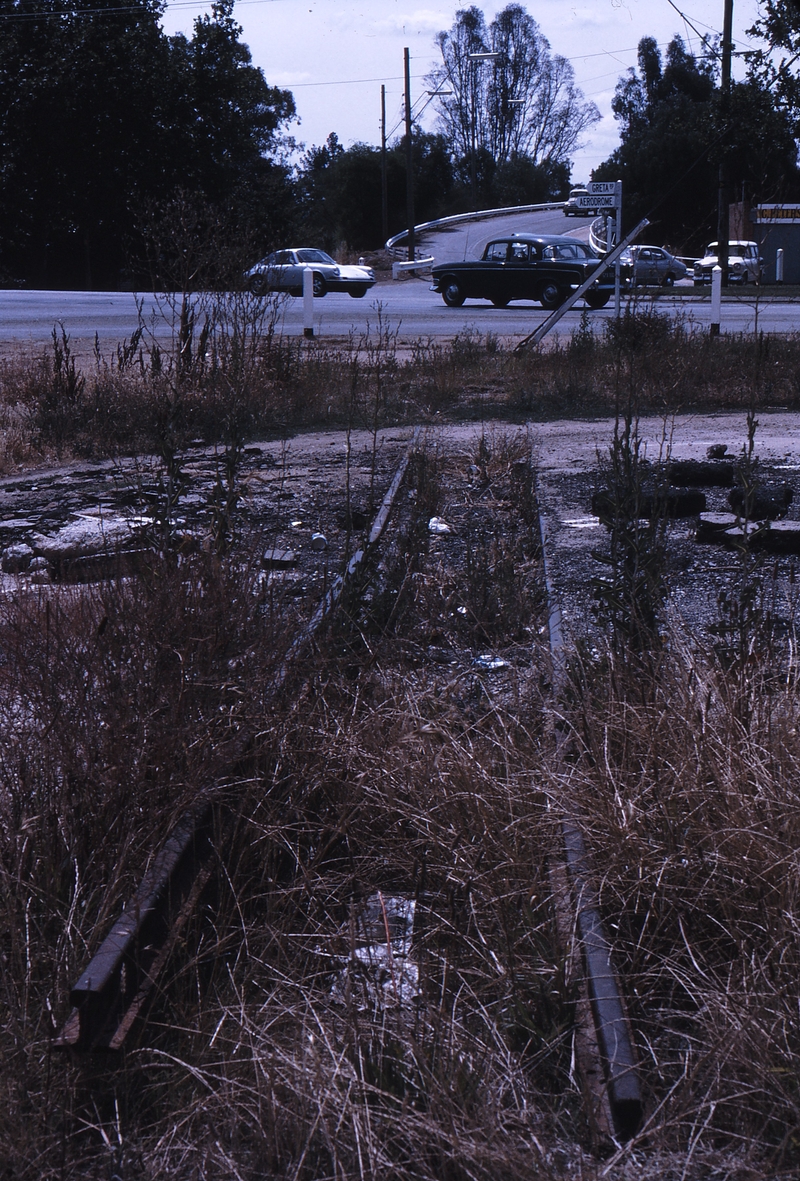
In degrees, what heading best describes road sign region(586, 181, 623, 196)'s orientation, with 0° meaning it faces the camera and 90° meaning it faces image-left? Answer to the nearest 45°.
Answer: approximately 0°

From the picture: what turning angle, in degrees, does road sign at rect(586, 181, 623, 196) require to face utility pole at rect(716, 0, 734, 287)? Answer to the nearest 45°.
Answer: approximately 180°

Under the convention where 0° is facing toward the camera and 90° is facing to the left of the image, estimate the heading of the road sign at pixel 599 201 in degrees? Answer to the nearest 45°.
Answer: approximately 0°

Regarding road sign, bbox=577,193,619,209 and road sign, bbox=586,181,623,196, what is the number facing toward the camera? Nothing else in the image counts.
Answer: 2

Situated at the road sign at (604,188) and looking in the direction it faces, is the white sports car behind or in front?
behind

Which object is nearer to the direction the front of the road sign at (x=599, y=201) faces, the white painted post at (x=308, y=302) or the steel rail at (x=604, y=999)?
the steel rail

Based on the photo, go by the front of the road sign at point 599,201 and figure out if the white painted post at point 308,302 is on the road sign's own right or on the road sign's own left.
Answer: on the road sign's own right

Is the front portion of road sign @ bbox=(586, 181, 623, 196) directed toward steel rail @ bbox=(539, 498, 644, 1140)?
yes
